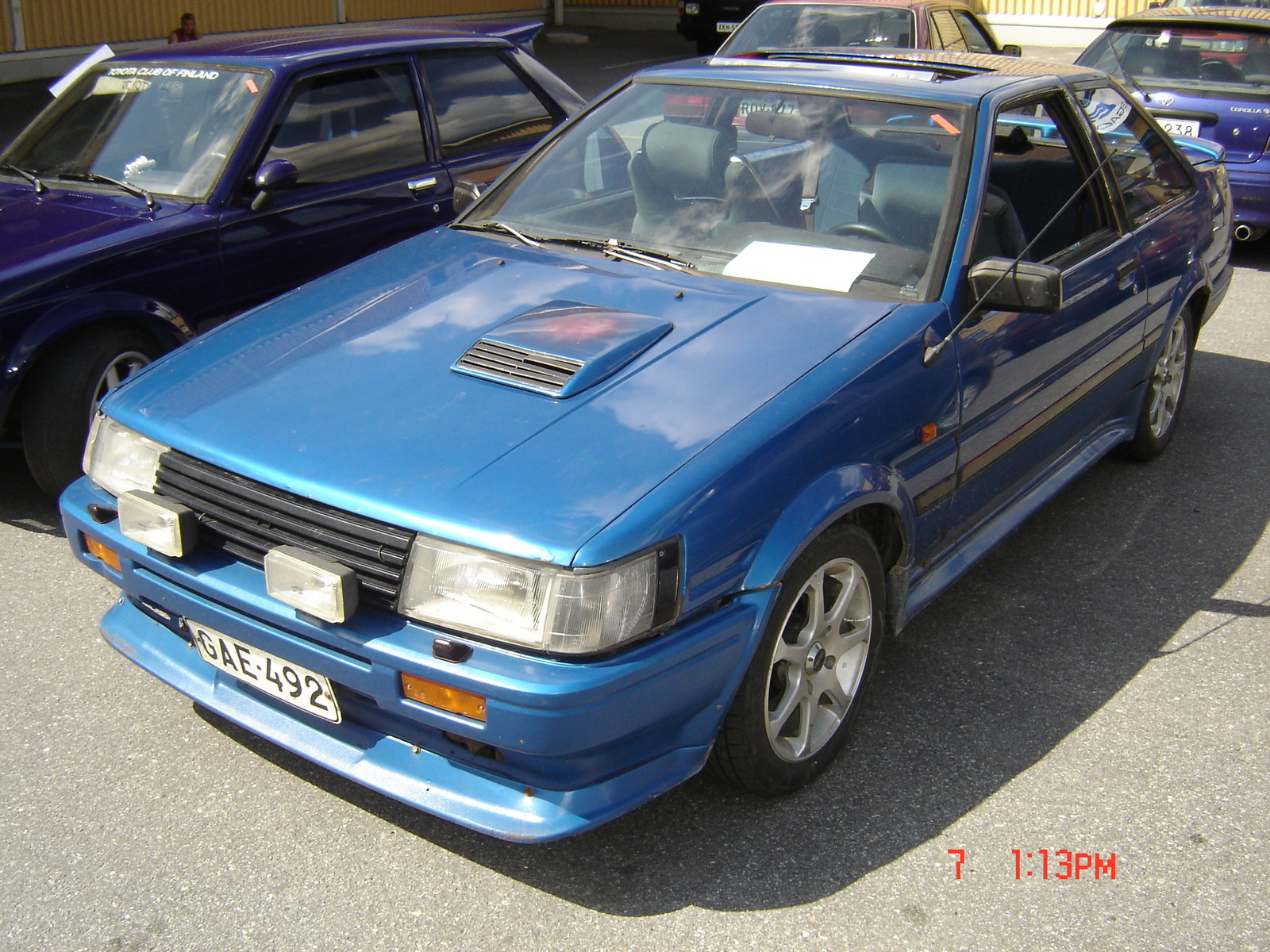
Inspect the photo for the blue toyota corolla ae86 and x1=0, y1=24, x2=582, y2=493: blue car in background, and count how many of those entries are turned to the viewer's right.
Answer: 0

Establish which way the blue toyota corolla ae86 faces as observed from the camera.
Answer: facing the viewer and to the left of the viewer

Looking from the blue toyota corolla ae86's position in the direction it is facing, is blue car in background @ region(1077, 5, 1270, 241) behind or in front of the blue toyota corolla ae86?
behind

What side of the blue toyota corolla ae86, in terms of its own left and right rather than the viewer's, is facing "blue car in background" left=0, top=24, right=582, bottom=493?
right

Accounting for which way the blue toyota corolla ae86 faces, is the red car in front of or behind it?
behind

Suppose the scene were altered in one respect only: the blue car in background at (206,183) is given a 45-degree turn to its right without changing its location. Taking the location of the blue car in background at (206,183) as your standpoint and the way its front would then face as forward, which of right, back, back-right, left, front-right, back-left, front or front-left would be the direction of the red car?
back-right
